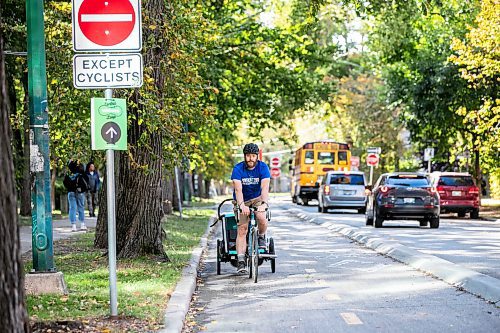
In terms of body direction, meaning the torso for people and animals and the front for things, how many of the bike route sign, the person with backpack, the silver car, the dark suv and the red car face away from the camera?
4

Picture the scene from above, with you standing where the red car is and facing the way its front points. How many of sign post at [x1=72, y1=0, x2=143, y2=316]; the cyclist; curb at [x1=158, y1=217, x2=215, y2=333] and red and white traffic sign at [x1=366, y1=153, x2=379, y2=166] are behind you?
3

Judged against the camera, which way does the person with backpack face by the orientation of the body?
away from the camera

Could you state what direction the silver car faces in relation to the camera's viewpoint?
facing away from the viewer

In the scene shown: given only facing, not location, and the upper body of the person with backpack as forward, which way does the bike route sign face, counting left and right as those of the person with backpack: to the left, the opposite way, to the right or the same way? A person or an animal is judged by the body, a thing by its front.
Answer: the opposite way

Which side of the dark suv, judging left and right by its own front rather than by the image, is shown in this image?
back

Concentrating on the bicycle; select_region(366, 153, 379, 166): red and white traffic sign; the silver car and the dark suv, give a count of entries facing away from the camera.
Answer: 2

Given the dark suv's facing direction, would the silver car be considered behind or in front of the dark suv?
in front
